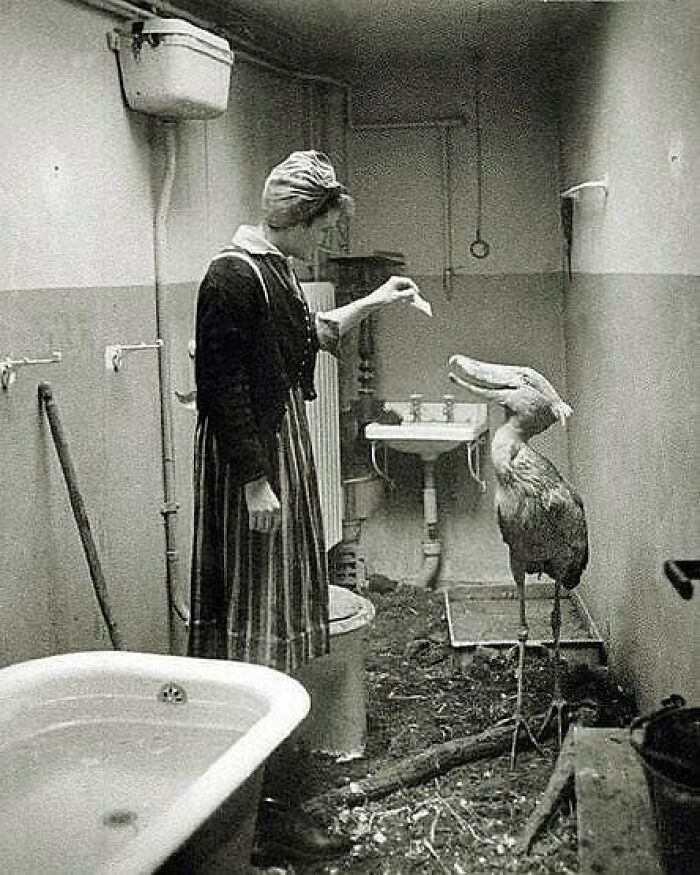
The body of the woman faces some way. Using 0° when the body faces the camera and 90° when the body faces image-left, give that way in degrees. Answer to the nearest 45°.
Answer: approximately 270°

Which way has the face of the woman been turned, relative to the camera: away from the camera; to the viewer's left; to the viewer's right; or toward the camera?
to the viewer's right

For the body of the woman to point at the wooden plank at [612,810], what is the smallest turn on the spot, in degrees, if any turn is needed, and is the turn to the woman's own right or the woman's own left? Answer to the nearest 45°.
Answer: approximately 45° to the woman's own right

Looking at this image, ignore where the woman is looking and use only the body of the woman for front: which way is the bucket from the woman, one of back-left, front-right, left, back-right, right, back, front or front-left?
front-right
